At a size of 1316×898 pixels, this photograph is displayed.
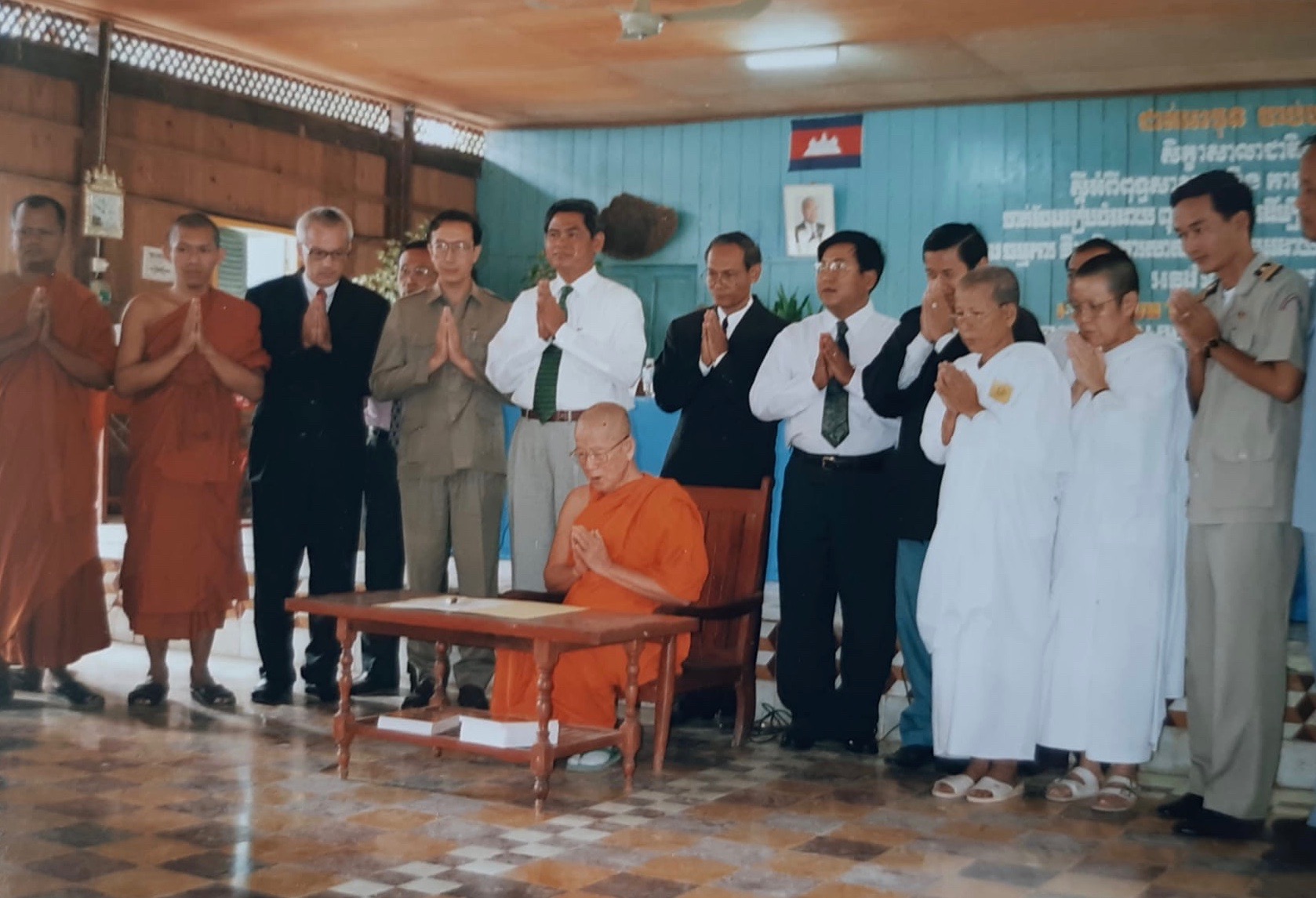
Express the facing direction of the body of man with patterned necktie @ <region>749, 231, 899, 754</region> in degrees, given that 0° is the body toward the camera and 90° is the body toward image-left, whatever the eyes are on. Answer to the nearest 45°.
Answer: approximately 0°

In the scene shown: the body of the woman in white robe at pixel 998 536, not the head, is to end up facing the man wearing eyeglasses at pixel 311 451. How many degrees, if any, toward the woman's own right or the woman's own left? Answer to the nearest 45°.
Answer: approximately 45° to the woman's own right

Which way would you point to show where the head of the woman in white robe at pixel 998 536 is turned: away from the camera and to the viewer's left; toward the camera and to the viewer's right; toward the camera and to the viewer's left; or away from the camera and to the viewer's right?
toward the camera and to the viewer's left

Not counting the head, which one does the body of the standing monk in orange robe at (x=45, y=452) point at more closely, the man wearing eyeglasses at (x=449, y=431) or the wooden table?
the wooden table

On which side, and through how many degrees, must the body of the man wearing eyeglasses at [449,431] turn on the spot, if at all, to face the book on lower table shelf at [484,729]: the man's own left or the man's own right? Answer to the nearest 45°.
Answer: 0° — they already face it
